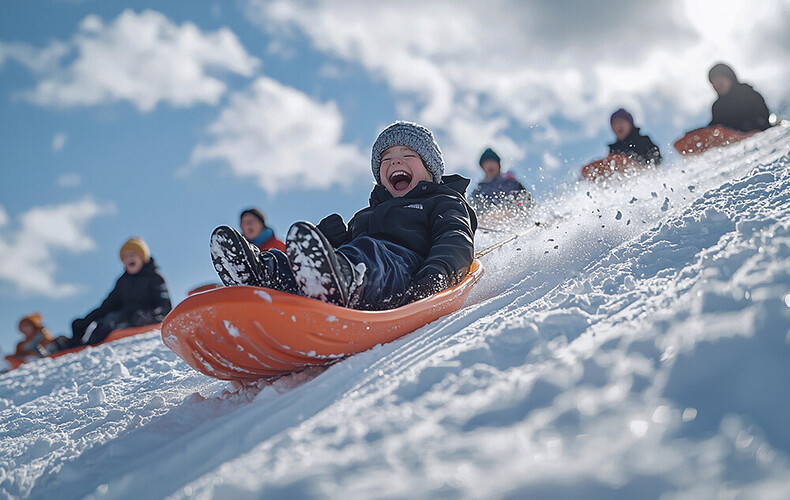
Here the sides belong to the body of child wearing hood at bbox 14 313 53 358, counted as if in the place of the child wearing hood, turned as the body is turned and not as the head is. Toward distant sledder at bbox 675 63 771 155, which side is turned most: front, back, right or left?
left

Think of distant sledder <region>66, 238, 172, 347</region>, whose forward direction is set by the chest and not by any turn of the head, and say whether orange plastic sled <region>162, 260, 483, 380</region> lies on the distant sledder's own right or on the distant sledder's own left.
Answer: on the distant sledder's own left

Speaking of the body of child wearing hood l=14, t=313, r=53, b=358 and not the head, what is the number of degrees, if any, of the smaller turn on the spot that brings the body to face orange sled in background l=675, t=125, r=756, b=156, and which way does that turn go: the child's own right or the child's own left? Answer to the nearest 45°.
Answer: approximately 90° to the child's own left

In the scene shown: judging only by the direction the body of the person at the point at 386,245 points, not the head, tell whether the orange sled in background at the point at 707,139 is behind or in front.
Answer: behind
